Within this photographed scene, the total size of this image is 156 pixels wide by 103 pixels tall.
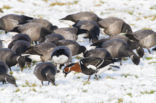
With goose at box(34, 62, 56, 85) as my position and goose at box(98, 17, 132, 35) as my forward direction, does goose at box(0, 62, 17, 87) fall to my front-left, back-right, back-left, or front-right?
back-left

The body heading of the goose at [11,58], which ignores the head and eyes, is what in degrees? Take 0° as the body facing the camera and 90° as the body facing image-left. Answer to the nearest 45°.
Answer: approximately 270°

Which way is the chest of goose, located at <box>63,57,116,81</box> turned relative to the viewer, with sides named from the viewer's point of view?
facing to the left of the viewer

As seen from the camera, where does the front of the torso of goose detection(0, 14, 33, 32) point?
to the viewer's left

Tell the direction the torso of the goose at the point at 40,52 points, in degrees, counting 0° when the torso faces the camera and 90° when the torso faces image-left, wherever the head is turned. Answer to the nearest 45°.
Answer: approximately 270°
